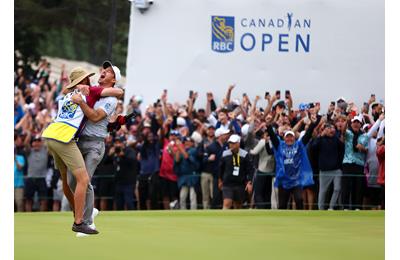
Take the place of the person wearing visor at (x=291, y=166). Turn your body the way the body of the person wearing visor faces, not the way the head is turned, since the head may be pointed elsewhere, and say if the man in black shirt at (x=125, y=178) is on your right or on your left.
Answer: on your right

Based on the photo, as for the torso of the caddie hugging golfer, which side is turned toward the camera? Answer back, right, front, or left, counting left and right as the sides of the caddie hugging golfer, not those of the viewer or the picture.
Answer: right

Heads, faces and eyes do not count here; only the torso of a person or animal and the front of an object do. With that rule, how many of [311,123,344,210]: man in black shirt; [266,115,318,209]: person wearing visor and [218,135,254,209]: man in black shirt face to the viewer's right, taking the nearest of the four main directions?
0

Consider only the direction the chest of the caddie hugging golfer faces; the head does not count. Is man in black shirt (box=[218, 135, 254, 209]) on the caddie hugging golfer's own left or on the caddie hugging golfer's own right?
on the caddie hugging golfer's own left

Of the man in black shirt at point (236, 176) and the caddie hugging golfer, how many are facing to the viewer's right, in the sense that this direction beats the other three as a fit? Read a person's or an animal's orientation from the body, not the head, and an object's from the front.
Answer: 1

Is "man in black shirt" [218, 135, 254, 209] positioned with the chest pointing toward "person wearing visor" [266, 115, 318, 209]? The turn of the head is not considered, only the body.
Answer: no

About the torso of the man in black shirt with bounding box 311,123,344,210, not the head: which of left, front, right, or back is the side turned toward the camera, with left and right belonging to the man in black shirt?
front

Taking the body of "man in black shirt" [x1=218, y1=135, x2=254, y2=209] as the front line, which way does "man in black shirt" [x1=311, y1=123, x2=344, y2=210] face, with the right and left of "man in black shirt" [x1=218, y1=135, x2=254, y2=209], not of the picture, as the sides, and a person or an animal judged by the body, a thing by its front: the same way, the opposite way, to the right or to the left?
the same way

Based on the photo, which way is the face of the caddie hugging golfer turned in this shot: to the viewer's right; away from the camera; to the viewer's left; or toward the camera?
to the viewer's right

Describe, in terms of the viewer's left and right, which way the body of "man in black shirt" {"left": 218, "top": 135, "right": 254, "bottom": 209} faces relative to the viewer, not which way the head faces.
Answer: facing the viewer

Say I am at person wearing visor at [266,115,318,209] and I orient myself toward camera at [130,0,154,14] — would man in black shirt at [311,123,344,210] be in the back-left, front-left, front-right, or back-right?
back-right

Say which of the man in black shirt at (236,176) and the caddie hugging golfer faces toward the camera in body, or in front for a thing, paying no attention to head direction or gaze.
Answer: the man in black shirt

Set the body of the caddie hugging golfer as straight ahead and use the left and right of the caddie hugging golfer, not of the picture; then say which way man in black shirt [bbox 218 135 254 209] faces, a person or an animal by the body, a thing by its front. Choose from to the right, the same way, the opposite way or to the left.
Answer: to the right
